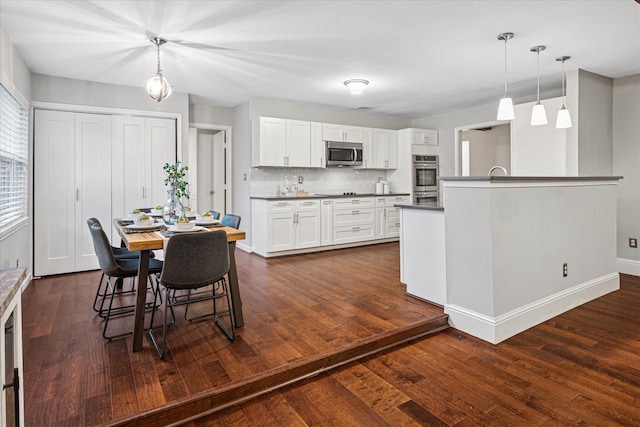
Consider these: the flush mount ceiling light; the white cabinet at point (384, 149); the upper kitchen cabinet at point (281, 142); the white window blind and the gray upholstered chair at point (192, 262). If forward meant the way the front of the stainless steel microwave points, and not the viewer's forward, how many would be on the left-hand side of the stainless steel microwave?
1

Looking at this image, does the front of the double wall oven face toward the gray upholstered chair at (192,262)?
no

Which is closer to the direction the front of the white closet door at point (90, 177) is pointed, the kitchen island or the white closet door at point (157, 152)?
the kitchen island

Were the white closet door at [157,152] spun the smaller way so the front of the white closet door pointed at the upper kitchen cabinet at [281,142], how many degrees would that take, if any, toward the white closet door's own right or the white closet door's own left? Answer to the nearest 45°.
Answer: approximately 90° to the white closet door's own left

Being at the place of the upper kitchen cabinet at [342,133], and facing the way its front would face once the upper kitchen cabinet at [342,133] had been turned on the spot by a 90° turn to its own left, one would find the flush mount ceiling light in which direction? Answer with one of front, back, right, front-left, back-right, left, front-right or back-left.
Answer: back-right

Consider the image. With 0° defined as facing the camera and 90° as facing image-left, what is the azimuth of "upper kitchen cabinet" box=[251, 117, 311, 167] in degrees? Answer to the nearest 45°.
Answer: approximately 315°

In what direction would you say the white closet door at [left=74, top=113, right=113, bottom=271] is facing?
toward the camera

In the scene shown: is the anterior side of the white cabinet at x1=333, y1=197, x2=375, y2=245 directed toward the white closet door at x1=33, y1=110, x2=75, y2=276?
no

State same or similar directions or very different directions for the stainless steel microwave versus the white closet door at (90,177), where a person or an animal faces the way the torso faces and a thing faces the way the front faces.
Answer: same or similar directions

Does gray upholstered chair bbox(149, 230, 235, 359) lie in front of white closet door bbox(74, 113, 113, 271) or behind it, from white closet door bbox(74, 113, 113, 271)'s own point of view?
in front

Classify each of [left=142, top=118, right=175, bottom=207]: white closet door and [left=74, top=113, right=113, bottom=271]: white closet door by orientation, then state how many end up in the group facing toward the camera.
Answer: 2

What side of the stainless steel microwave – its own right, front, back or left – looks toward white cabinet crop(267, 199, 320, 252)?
right

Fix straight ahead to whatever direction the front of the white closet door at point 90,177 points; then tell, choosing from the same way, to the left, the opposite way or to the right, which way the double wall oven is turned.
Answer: the same way

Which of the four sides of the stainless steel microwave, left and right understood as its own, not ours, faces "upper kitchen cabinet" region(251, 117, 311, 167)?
right

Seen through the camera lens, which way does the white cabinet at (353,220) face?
facing the viewer and to the right of the viewer

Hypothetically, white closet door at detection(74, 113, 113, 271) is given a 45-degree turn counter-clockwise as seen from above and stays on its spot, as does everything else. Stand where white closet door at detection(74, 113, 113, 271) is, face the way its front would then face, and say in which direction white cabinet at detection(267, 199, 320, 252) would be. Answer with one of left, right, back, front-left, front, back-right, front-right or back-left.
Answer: front-left

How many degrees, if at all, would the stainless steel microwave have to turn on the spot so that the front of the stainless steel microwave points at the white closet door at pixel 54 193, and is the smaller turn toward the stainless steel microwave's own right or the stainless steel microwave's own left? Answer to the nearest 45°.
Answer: approximately 90° to the stainless steel microwave's own right

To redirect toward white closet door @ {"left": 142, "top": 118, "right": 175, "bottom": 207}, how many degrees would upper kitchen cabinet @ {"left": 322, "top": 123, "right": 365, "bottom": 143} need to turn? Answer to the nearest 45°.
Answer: approximately 90° to its right

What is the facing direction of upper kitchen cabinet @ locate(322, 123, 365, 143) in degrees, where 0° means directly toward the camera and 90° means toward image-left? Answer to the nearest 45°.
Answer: approximately 315°

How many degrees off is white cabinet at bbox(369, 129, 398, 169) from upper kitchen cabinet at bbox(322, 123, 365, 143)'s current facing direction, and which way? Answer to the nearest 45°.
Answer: approximately 90° to its left
